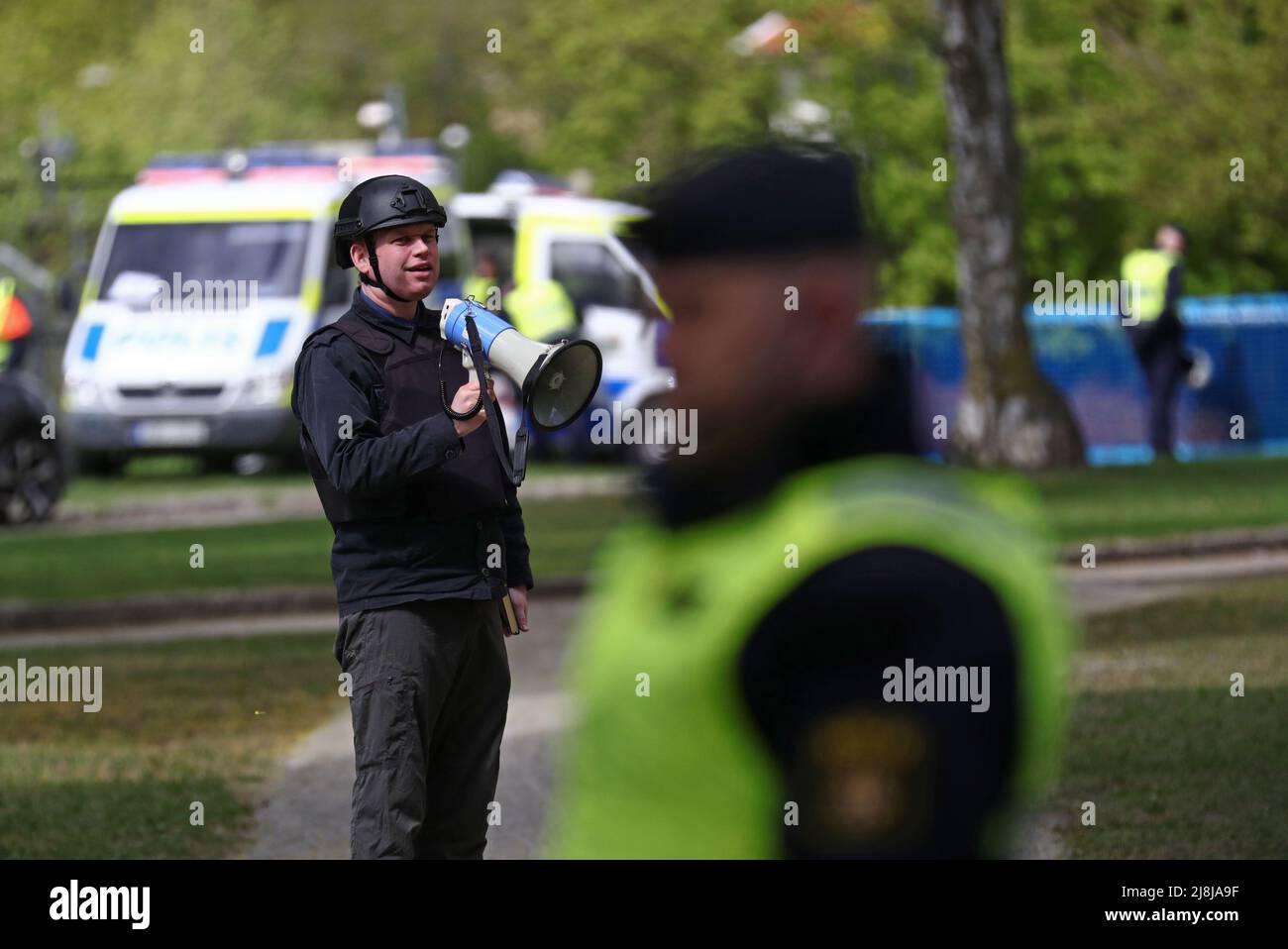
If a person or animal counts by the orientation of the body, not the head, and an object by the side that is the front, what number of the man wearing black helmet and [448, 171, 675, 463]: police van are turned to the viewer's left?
0

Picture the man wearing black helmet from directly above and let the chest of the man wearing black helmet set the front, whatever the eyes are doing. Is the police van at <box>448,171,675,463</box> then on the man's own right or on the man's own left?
on the man's own left

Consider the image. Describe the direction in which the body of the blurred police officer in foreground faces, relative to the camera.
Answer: to the viewer's left

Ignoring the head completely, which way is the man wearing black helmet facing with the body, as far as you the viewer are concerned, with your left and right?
facing the viewer and to the right of the viewer

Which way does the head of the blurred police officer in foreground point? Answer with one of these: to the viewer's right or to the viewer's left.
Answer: to the viewer's left

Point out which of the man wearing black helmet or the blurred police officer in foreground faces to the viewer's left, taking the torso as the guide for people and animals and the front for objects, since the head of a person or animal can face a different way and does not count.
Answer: the blurred police officer in foreground

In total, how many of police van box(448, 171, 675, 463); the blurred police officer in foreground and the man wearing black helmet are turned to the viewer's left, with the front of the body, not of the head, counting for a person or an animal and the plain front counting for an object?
1

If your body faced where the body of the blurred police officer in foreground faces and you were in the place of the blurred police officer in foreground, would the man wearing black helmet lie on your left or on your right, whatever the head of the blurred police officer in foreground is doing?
on your right

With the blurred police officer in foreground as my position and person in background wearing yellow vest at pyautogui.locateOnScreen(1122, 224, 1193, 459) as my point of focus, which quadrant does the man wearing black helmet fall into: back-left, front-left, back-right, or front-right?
front-left

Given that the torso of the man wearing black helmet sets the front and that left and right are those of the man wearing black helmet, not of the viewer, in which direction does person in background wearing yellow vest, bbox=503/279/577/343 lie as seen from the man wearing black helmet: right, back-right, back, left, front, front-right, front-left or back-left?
back-left

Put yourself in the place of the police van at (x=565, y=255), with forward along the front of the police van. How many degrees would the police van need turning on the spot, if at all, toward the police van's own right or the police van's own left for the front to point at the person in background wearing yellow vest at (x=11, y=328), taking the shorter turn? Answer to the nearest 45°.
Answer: approximately 135° to the police van's own right

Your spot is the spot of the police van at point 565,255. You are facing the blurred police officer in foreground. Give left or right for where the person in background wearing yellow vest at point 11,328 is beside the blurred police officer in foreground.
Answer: right

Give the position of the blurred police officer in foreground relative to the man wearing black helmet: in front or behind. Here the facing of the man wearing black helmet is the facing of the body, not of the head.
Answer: in front
